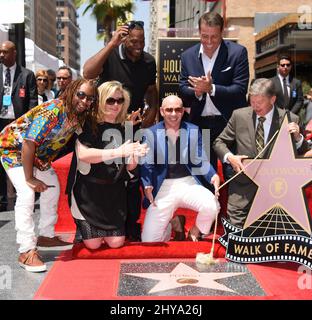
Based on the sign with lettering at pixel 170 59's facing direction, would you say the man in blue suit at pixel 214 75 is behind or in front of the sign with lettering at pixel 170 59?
in front

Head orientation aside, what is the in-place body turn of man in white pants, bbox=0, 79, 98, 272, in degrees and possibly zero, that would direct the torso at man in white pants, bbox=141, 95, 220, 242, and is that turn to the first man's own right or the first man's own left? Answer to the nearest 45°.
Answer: approximately 45° to the first man's own left

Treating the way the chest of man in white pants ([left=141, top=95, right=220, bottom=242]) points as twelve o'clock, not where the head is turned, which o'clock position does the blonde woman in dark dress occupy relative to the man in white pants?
The blonde woman in dark dress is roughly at 2 o'clock from the man in white pants.

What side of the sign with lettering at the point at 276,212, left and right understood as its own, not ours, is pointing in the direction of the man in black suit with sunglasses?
back

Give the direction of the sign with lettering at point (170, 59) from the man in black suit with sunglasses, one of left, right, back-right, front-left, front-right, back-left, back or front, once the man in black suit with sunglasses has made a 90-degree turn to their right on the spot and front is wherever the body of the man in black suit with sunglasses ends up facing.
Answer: front

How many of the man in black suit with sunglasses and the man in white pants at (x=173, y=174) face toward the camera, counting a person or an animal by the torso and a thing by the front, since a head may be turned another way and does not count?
2

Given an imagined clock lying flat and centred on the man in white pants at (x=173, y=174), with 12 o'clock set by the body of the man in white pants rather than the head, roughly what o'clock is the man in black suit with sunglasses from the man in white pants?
The man in black suit with sunglasses is roughly at 7 o'clock from the man in white pants.

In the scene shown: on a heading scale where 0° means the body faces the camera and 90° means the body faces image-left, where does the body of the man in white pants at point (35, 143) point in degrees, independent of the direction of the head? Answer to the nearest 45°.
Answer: approximately 315°
